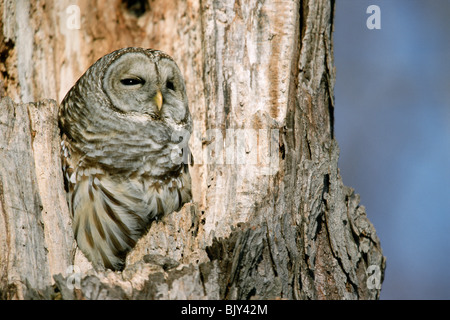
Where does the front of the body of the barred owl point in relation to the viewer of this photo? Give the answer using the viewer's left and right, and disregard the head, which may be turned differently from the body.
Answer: facing the viewer and to the right of the viewer
